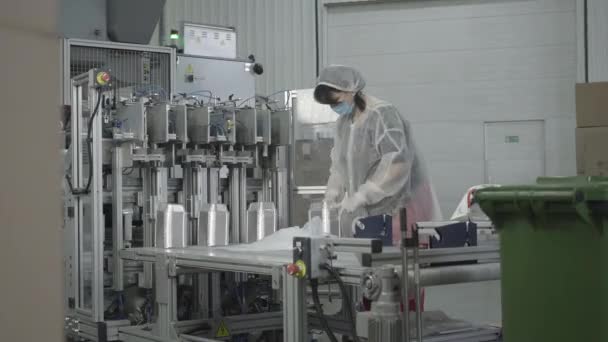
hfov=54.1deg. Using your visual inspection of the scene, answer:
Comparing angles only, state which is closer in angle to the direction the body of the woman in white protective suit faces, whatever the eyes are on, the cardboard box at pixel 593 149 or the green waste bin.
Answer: the green waste bin

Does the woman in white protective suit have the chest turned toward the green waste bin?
no

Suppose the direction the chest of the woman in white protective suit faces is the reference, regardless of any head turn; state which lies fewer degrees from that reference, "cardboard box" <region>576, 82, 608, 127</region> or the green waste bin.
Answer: the green waste bin

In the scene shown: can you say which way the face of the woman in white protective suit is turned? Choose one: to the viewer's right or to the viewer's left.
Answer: to the viewer's left

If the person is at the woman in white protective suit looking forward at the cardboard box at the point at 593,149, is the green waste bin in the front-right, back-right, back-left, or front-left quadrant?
front-right

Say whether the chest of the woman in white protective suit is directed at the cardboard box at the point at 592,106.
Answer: no

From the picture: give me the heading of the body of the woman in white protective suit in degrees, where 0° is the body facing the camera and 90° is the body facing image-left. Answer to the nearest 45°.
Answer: approximately 45°
